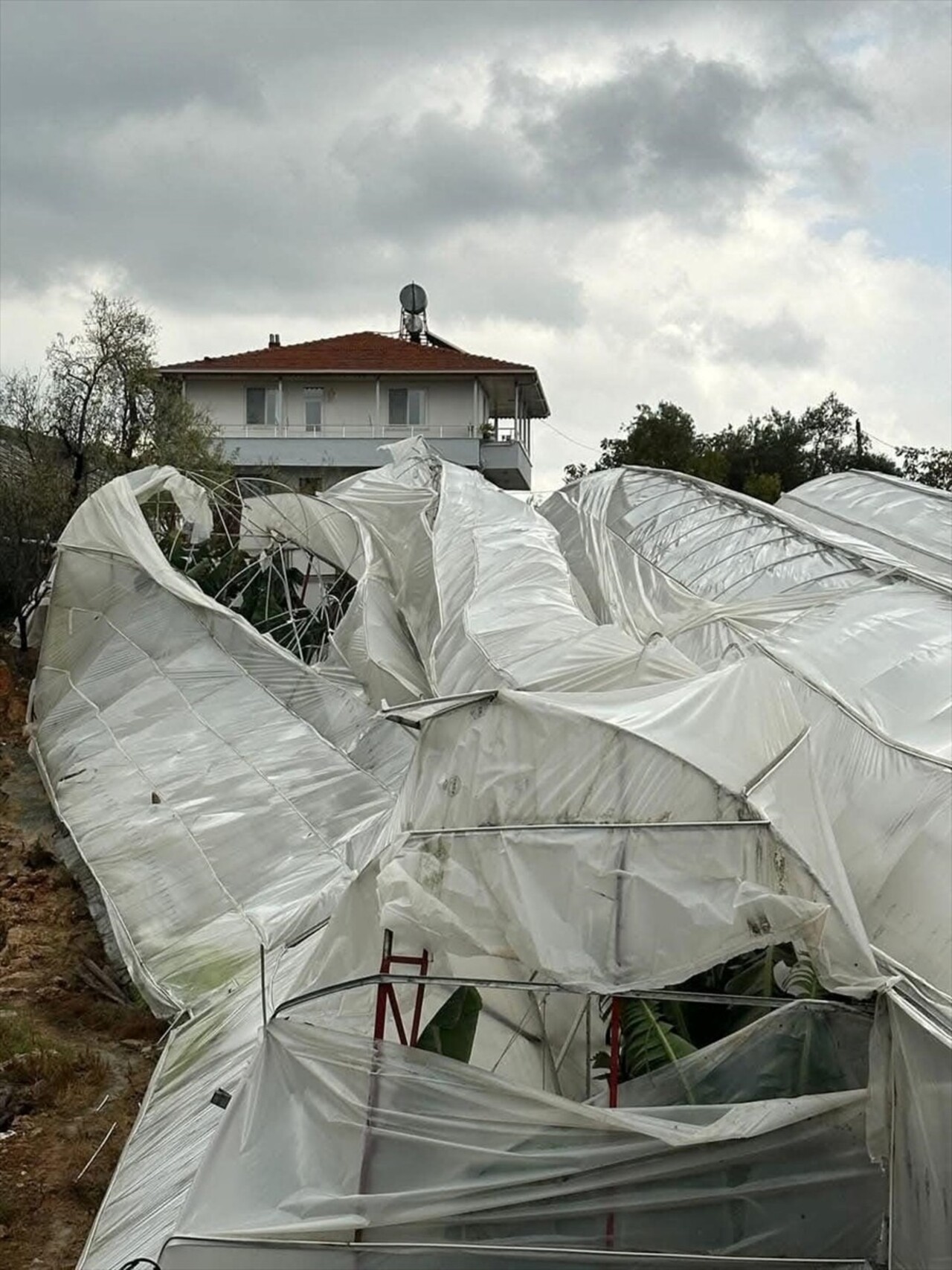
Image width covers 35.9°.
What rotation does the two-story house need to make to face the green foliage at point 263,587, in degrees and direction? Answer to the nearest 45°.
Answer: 0° — it already faces it

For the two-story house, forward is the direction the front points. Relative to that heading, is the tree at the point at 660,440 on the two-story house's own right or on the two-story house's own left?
on the two-story house's own left

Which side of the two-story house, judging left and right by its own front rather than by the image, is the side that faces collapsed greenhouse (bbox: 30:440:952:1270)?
front

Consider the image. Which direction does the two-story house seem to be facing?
toward the camera

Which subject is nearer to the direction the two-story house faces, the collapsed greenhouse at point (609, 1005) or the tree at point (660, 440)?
the collapsed greenhouse

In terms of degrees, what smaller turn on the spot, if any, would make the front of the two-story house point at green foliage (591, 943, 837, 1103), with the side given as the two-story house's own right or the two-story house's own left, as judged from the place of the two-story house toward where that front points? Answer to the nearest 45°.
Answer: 0° — it already faces it

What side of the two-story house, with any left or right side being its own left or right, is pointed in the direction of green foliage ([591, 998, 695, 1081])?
front
